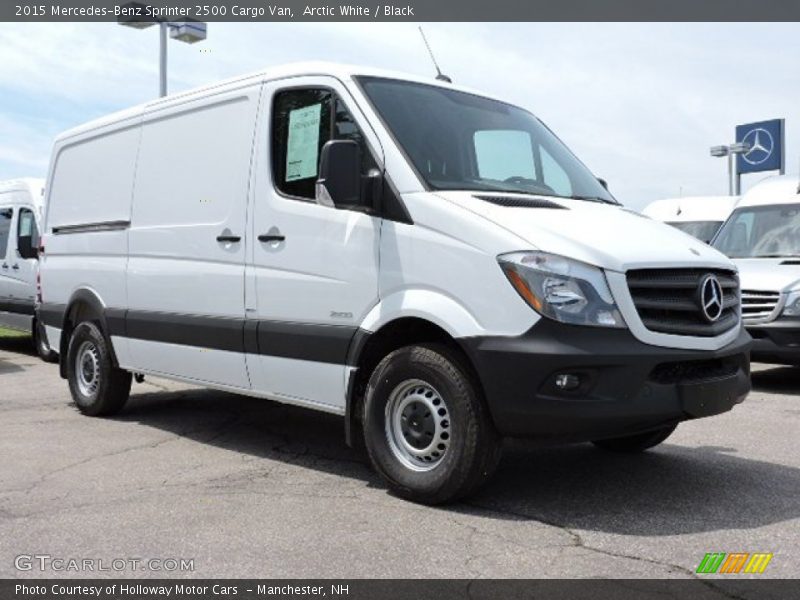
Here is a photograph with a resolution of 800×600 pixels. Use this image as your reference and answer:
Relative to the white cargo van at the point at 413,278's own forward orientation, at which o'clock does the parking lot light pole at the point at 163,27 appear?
The parking lot light pole is roughly at 7 o'clock from the white cargo van.

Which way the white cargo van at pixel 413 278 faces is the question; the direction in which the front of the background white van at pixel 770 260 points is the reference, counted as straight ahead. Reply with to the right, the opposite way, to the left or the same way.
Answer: to the left

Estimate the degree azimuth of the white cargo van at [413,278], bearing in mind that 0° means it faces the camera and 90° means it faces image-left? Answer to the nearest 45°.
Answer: approximately 315°

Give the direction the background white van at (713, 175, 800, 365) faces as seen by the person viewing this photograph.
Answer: facing the viewer and to the left of the viewer

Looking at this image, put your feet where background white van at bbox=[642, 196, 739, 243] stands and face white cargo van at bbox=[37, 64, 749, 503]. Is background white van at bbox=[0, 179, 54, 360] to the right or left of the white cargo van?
right

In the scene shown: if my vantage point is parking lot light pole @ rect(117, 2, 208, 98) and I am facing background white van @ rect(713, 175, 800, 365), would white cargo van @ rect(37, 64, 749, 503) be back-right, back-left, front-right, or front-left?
front-right

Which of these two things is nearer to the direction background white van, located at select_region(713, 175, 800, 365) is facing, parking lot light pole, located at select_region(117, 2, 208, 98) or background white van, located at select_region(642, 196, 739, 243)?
the parking lot light pole

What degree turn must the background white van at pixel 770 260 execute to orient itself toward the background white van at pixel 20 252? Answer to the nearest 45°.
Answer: approximately 45° to its right

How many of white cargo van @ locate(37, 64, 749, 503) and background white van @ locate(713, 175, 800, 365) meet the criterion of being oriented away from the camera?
0

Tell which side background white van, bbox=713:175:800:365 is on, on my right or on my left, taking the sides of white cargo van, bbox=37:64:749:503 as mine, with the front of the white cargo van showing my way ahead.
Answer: on my left

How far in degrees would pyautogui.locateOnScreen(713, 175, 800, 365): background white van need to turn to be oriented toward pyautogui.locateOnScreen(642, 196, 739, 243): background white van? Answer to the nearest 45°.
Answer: approximately 135° to its right
